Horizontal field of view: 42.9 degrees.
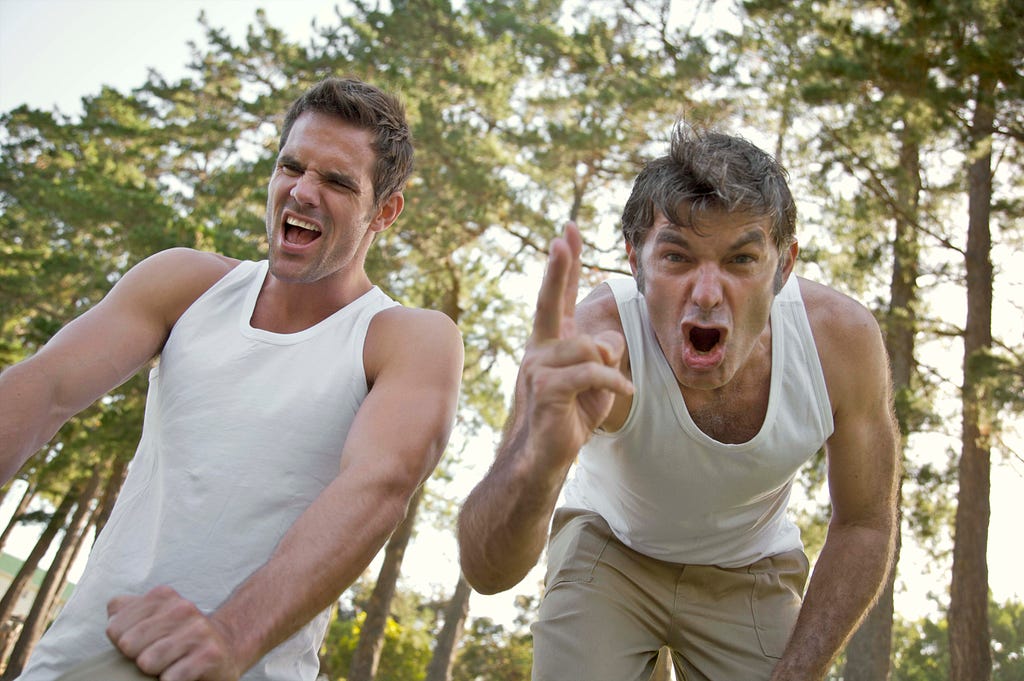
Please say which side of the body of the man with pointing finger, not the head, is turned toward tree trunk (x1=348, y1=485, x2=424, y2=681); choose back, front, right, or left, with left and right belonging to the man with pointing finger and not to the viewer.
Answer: back

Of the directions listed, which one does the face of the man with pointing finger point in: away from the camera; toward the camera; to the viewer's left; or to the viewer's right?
toward the camera

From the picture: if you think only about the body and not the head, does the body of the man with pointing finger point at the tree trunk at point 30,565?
no

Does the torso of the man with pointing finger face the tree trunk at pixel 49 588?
no

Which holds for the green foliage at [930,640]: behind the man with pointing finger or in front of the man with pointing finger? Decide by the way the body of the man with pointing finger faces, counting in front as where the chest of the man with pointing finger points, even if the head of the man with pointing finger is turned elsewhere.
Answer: behind

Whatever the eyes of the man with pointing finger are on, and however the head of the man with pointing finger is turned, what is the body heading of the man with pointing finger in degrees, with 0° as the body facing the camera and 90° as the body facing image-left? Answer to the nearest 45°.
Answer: approximately 0°

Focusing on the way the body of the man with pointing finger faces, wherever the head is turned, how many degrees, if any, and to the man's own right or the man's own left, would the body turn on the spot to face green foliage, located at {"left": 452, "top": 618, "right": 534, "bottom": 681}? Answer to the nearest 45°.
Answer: approximately 180°

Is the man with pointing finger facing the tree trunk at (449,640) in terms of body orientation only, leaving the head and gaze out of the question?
no

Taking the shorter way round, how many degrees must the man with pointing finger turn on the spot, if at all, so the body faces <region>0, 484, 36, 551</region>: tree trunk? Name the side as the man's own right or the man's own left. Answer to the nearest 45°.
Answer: approximately 135° to the man's own right

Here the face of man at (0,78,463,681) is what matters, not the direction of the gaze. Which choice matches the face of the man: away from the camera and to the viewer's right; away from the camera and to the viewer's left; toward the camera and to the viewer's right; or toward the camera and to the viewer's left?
toward the camera and to the viewer's left

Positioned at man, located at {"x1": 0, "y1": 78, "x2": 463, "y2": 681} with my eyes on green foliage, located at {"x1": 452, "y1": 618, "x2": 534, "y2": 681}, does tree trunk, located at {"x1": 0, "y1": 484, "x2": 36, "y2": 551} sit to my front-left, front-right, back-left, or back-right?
front-left

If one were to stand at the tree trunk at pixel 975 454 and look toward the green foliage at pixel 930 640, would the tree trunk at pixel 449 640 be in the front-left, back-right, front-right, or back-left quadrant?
front-left

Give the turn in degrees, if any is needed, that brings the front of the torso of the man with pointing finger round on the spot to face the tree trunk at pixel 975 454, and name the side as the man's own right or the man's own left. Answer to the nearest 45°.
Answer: approximately 180°

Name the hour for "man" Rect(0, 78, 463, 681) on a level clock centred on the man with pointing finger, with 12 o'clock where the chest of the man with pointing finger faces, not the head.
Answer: The man is roughly at 2 o'clock from the man with pointing finger.
